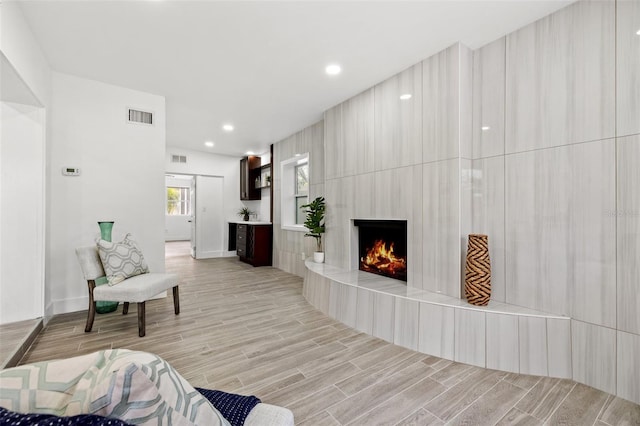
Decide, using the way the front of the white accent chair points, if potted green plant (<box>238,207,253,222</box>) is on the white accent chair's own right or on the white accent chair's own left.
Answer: on the white accent chair's own left

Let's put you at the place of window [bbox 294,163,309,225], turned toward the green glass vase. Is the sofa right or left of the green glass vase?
left

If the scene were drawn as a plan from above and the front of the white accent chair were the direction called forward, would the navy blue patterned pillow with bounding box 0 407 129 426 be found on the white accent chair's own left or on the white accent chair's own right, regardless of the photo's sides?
on the white accent chair's own right

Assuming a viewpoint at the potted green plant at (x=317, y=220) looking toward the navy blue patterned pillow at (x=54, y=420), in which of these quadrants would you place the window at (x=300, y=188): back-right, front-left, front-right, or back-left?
back-right

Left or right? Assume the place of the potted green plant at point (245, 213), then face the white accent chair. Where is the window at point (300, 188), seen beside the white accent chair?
left

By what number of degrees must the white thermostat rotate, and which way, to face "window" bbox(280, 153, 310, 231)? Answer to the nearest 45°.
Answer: approximately 90° to its left

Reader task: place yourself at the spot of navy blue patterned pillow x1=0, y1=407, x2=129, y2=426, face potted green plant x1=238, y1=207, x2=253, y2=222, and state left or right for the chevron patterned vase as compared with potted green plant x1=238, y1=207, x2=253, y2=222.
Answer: right

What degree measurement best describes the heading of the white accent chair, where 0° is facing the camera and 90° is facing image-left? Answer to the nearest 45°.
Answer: approximately 315°

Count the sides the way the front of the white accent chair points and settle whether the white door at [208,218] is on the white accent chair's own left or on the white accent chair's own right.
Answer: on the white accent chair's own left
